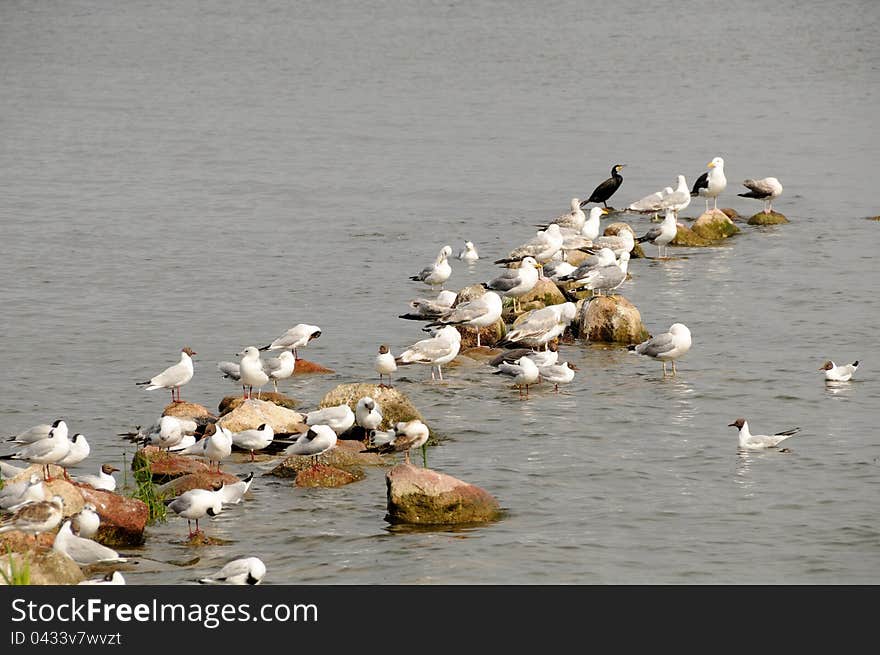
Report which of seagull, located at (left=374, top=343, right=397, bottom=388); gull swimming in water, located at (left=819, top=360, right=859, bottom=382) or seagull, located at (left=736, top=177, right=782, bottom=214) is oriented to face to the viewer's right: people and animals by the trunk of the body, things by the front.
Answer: seagull, located at (left=736, top=177, right=782, bottom=214)

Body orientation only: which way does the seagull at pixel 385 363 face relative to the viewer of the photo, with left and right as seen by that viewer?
facing the viewer

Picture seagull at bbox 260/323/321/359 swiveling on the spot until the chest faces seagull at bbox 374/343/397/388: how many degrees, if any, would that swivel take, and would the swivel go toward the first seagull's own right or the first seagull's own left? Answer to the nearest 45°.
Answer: approximately 45° to the first seagull's own right

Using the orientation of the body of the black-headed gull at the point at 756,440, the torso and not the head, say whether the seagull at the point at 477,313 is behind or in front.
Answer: in front

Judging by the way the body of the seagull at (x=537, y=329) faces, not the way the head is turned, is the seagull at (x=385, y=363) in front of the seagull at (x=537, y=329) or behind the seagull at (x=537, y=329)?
behind

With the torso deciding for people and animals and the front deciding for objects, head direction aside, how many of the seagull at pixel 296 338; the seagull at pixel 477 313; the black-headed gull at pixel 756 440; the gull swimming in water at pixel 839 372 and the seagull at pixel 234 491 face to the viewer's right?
2

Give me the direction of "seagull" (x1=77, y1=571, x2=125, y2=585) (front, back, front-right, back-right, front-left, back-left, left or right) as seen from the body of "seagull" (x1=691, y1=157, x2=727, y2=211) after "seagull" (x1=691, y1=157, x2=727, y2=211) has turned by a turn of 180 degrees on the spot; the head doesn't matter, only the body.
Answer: back-left

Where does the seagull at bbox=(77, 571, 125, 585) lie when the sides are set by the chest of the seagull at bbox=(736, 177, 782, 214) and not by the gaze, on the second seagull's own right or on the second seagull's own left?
on the second seagull's own right

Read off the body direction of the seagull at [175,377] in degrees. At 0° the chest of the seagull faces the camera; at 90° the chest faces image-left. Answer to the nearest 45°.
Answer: approximately 270°

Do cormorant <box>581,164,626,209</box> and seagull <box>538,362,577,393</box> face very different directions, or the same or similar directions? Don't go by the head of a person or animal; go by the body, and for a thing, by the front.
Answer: same or similar directions

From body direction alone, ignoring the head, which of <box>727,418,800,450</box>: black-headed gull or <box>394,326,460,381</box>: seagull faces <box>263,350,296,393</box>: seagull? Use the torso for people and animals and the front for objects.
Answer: the black-headed gull

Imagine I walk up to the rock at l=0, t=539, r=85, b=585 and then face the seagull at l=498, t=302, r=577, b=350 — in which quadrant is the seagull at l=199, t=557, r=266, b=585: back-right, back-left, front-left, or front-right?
front-right

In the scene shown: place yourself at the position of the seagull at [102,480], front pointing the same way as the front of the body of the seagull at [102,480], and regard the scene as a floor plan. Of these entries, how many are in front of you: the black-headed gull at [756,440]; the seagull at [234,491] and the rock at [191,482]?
3

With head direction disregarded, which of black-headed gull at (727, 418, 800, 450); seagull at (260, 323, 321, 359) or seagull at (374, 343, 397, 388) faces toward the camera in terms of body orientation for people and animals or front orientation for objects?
seagull at (374, 343, 397, 388)

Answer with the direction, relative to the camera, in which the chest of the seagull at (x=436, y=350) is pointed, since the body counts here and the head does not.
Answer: to the viewer's right

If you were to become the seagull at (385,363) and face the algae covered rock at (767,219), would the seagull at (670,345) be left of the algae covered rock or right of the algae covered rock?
right

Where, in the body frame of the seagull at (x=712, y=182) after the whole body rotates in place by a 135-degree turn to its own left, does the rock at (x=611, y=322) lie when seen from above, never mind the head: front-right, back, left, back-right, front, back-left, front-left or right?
back

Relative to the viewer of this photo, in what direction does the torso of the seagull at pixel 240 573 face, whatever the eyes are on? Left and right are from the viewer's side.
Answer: facing to the right of the viewer

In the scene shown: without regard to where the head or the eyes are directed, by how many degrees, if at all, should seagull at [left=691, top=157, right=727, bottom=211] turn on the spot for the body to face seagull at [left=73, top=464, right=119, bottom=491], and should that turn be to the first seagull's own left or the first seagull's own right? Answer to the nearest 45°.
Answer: approximately 45° to the first seagull's own right

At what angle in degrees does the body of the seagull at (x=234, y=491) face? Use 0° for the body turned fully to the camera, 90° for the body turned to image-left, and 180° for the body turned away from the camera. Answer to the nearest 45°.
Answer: approximately 90°

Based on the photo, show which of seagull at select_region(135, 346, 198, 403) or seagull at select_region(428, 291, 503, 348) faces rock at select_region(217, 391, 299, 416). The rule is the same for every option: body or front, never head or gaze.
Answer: seagull at select_region(135, 346, 198, 403)
